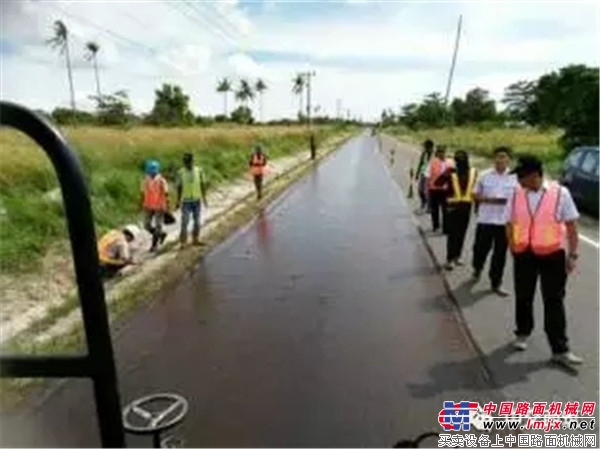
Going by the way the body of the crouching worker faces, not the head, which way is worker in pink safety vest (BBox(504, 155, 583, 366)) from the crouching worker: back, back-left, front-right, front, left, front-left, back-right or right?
front-right

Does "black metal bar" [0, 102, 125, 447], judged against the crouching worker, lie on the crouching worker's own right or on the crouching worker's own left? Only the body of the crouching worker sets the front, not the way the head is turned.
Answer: on the crouching worker's own right

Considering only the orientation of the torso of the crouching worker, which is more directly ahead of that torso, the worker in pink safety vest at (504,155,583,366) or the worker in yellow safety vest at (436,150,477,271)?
the worker in yellow safety vest

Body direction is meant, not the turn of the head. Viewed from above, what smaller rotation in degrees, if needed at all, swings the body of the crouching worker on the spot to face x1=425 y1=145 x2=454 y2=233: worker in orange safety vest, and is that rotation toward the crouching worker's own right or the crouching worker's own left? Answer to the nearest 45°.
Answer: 0° — they already face them

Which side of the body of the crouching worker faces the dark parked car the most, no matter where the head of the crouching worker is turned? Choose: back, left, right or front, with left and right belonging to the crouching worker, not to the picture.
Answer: front

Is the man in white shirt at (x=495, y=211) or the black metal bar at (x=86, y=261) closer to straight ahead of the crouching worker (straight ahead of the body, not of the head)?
the man in white shirt

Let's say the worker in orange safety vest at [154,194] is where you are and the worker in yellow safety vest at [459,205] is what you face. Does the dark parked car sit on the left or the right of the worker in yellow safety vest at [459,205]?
left

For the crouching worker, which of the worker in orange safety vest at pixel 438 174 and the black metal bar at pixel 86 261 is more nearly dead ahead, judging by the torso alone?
the worker in orange safety vest

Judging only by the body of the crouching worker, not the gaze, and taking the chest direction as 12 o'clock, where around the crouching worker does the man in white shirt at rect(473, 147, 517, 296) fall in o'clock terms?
The man in white shirt is roughly at 1 o'clock from the crouching worker.

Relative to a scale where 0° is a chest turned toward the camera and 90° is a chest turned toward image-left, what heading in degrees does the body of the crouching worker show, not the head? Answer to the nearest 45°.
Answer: approximately 270°

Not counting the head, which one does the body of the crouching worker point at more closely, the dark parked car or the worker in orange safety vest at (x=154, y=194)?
the dark parked car
